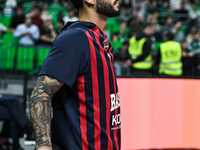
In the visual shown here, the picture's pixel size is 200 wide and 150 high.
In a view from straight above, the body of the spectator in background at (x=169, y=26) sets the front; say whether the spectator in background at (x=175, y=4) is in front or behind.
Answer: behind

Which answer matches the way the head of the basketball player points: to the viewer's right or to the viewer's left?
to the viewer's right

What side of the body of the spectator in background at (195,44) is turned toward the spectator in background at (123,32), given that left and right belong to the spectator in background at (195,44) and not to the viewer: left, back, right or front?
right

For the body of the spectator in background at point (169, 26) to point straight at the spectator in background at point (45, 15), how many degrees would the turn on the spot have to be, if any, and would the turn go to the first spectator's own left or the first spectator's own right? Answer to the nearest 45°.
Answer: approximately 90° to the first spectator's own right

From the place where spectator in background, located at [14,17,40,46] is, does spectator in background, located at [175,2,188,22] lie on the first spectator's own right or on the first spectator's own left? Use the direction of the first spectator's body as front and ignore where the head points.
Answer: on the first spectator's own left

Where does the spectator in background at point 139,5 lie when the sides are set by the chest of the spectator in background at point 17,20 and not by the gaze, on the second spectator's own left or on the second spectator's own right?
on the second spectator's own left

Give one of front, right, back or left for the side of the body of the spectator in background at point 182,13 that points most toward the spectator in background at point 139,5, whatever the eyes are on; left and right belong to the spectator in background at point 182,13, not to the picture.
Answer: right

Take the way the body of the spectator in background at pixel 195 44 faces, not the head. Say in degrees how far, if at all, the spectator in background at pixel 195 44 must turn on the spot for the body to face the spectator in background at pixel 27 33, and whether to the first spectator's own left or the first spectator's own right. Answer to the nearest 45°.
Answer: approximately 90° to the first spectator's own right

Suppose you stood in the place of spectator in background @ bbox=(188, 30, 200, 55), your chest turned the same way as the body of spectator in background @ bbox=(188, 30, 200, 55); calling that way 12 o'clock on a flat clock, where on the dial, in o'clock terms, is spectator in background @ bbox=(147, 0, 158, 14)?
spectator in background @ bbox=(147, 0, 158, 14) is roughly at 5 o'clock from spectator in background @ bbox=(188, 30, 200, 55).

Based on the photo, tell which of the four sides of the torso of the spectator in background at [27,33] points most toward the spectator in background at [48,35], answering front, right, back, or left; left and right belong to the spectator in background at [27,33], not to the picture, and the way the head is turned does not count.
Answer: left
